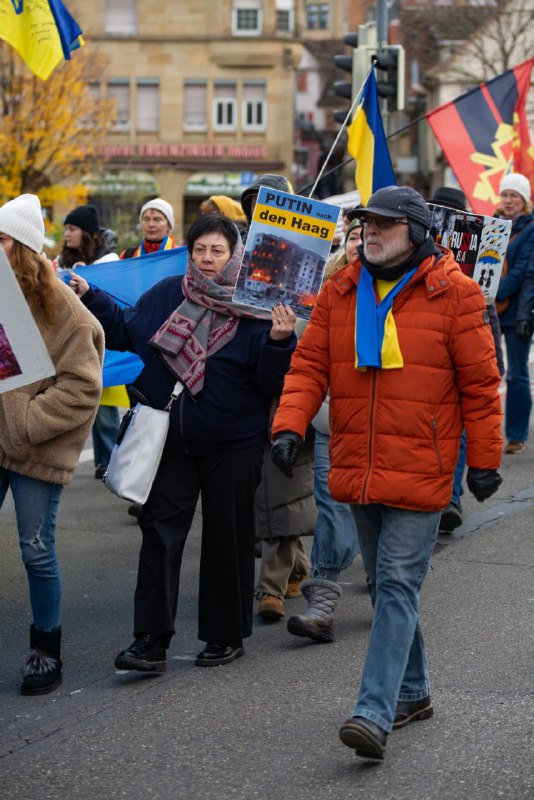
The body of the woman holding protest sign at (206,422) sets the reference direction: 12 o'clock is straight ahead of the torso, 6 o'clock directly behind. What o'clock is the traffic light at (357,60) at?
The traffic light is roughly at 5 o'clock from the woman holding protest sign.

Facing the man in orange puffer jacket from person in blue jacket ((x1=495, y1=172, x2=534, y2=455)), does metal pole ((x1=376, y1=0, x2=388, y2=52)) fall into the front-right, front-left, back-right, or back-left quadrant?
back-right

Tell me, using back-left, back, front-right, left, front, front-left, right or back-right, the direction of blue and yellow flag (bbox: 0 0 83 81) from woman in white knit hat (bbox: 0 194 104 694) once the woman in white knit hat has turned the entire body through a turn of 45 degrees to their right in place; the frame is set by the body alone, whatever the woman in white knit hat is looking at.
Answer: right

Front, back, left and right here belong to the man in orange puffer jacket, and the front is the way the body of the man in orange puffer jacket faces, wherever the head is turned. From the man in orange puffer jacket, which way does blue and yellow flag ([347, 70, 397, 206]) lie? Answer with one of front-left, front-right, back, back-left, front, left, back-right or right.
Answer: back-right
